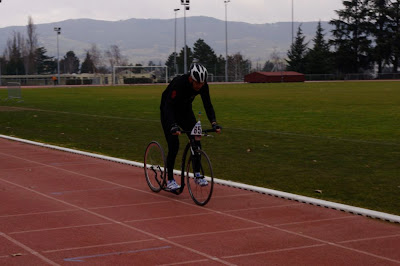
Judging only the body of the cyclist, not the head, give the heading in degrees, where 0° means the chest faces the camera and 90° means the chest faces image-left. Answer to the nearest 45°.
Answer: approximately 315°
